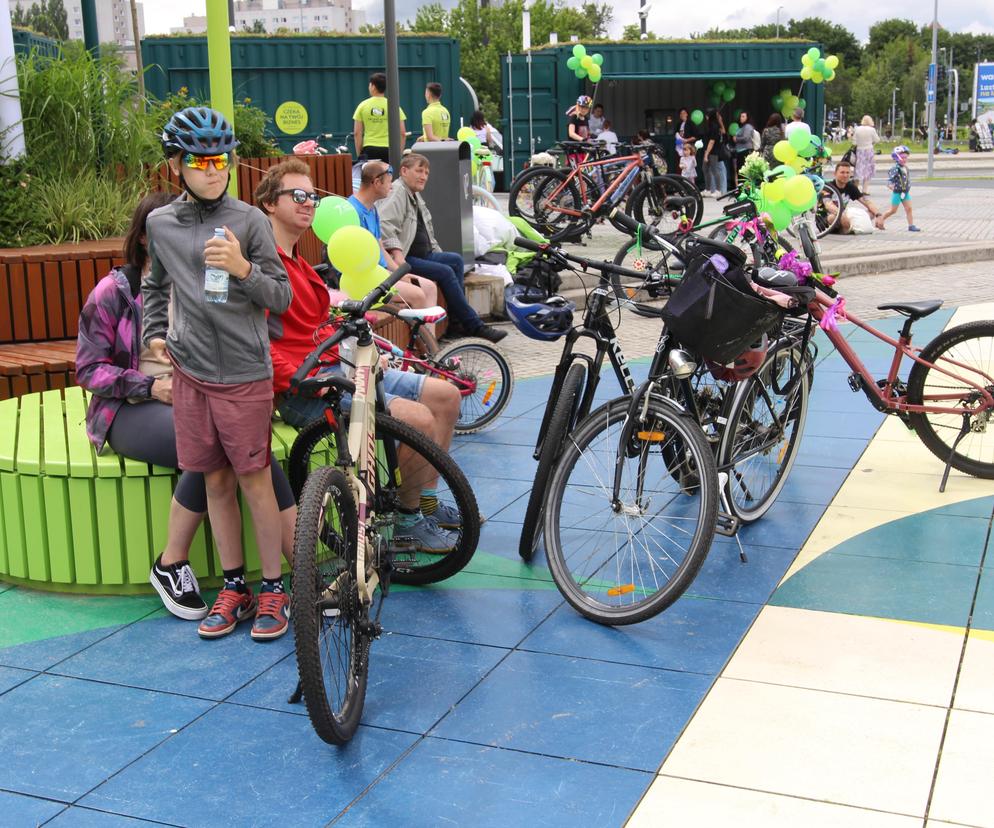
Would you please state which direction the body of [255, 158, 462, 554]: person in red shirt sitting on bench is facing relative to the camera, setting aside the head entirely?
to the viewer's right

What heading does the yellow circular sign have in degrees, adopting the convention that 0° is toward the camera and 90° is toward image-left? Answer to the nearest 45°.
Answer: approximately 0°

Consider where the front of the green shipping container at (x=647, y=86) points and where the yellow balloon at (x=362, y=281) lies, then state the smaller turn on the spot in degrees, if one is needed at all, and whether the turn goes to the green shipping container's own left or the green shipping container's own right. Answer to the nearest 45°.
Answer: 0° — it already faces it

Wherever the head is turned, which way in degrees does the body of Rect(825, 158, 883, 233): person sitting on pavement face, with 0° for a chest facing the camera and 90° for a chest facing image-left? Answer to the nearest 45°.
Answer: approximately 0°

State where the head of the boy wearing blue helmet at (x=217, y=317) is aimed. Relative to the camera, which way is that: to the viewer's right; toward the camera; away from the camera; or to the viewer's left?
toward the camera

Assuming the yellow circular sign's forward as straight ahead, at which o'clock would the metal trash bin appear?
The metal trash bin is roughly at 12 o'clock from the yellow circular sign.
